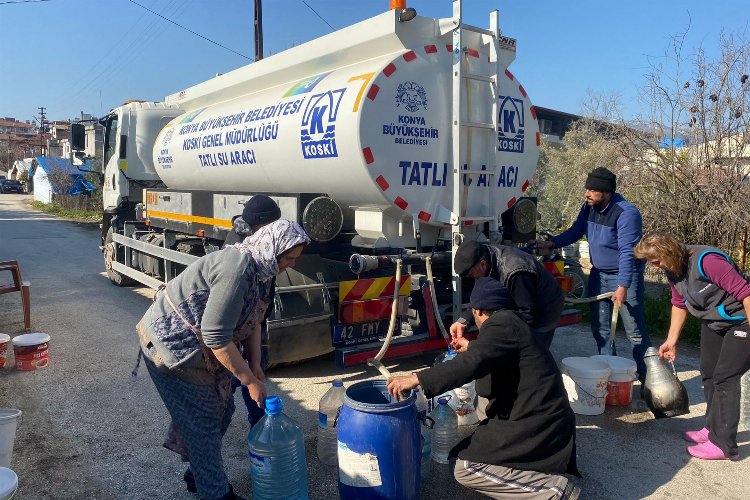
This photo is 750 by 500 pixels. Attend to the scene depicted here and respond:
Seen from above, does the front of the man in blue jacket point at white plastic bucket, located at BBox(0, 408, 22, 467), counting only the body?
yes

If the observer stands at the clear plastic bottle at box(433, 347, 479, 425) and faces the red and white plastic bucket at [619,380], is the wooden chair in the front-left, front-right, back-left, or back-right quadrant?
back-left

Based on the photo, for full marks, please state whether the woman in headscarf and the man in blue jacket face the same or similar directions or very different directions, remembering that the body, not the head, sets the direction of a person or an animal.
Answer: very different directions

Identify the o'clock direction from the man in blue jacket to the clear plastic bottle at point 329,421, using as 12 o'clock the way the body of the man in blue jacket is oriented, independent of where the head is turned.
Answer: The clear plastic bottle is roughly at 12 o'clock from the man in blue jacket.

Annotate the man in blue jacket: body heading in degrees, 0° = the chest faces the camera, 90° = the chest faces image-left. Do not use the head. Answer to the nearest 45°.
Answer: approximately 45°

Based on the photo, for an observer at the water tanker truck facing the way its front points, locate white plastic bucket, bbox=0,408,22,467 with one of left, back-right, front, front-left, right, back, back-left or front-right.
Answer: left

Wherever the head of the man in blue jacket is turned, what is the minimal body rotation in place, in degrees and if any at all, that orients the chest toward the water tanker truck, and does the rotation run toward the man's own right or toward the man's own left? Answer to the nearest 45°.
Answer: approximately 45° to the man's own right

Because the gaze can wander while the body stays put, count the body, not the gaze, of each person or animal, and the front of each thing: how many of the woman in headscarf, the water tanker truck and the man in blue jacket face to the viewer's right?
1

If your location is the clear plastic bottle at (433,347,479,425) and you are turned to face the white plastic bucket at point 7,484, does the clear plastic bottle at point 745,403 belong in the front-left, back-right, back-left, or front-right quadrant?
back-left

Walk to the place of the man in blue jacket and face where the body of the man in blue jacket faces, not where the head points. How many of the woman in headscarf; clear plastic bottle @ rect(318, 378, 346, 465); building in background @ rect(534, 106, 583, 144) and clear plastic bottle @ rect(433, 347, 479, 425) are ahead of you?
3

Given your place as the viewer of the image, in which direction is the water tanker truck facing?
facing away from the viewer and to the left of the viewer

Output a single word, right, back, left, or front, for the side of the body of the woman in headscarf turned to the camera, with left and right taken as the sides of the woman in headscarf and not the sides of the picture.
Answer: right

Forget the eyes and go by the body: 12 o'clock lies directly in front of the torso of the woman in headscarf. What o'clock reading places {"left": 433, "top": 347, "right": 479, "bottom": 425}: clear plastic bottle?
The clear plastic bottle is roughly at 11 o'clock from the woman in headscarf.
